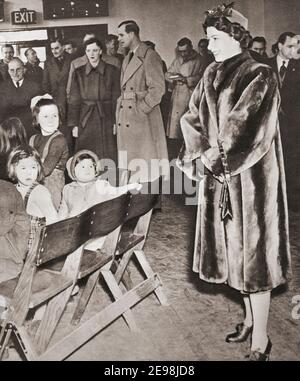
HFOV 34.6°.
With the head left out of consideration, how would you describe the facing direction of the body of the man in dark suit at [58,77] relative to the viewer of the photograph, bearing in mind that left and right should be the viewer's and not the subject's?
facing the viewer

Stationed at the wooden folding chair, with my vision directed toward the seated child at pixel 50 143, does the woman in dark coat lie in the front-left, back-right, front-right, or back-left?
front-right

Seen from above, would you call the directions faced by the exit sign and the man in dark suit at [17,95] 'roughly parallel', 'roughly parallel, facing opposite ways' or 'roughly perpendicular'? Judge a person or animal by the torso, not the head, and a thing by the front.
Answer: roughly parallel

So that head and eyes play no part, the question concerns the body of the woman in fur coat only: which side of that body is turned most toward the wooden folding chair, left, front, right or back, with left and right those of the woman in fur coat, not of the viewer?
front

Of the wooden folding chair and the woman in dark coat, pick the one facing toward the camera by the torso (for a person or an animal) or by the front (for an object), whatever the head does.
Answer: the woman in dark coat

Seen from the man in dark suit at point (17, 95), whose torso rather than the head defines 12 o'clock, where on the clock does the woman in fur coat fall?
The woman in fur coat is roughly at 10 o'clock from the man in dark suit.

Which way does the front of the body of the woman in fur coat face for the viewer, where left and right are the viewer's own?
facing the viewer and to the left of the viewer

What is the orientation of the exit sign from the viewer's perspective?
toward the camera
